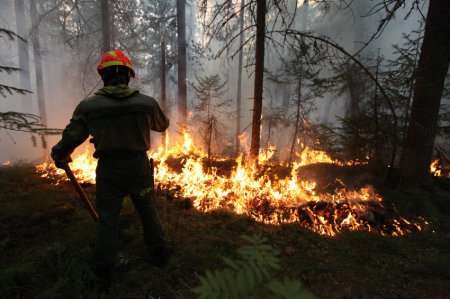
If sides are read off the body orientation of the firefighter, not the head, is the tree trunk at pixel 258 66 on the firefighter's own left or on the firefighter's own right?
on the firefighter's own right

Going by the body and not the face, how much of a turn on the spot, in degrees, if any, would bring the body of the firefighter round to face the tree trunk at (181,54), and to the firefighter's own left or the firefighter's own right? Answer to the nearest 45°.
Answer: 0° — they already face it

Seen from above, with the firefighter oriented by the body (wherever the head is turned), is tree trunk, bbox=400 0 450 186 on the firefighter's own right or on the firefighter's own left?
on the firefighter's own right

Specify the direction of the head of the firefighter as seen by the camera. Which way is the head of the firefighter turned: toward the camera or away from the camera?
away from the camera

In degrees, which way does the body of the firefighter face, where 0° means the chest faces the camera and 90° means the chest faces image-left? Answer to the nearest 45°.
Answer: approximately 180°
